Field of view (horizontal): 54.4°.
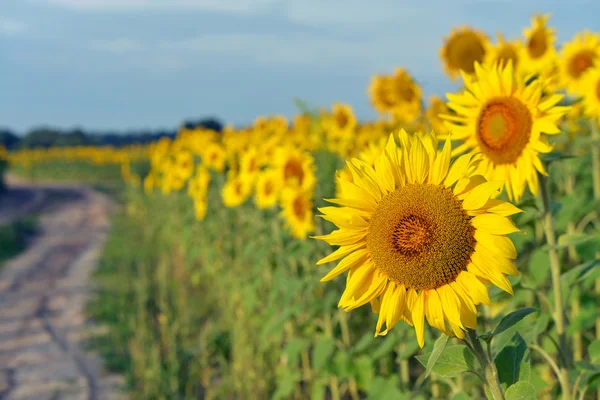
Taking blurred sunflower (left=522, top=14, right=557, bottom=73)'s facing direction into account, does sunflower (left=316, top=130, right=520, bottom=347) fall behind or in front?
in front

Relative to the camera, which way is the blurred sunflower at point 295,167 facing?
toward the camera

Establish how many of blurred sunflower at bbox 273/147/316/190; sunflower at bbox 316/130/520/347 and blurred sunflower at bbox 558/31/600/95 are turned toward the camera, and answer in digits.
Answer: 3

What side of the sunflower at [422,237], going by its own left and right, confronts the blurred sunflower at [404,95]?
back

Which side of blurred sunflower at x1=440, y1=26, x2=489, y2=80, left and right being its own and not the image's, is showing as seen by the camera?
front

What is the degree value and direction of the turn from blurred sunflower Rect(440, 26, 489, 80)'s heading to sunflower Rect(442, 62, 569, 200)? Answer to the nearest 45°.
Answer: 0° — it already faces it

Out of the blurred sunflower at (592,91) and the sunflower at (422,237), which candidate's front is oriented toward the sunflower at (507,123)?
the blurred sunflower

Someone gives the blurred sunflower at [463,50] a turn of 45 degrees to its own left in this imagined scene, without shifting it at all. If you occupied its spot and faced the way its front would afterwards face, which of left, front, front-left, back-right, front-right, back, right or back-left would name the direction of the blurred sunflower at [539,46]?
left

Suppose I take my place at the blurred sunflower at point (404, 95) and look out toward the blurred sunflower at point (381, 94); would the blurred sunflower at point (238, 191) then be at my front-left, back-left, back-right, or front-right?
front-left

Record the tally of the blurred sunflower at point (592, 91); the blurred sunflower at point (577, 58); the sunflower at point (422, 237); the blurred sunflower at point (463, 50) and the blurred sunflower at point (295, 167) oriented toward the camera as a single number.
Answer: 5

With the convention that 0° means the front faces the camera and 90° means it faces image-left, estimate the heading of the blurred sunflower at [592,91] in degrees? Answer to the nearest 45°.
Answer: approximately 0°

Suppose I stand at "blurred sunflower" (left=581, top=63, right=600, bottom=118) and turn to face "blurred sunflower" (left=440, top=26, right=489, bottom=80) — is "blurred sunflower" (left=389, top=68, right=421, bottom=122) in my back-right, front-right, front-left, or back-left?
front-right

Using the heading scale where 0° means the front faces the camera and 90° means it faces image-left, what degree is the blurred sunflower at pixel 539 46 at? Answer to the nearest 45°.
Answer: approximately 45°

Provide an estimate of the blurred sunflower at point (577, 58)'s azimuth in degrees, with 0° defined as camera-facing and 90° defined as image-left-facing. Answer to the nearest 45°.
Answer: approximately 0°

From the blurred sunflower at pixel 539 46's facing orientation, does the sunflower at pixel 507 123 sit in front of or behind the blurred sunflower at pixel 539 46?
in front
